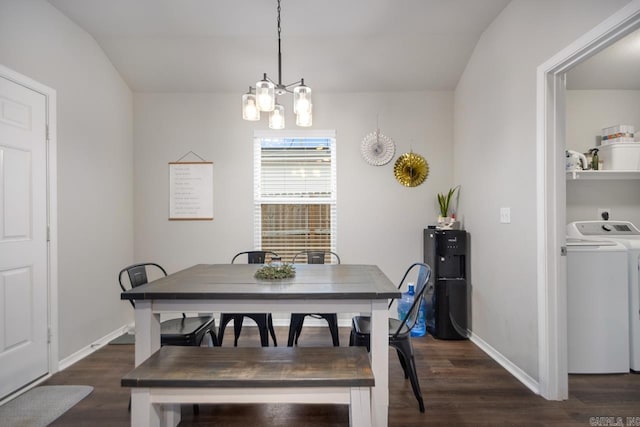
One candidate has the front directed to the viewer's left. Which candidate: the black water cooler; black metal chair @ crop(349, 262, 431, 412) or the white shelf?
the black metal chair

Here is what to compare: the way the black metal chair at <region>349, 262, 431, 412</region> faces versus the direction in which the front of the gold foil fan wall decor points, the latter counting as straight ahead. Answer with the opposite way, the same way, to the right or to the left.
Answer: to the right

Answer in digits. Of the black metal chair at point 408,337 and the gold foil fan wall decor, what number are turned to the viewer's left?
1

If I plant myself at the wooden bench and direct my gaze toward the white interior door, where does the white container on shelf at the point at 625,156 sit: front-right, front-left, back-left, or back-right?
back-right

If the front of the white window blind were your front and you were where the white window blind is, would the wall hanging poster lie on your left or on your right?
on your right

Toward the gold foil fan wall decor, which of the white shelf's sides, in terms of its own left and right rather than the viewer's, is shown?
right

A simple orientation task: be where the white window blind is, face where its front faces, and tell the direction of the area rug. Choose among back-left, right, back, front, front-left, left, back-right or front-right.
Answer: front-right

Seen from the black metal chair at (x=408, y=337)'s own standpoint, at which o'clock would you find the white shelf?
The white shelf is roughly at 5 o'clock from the black metal chair.

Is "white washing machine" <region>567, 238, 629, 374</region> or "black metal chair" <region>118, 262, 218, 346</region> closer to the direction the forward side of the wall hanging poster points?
the black metal chair

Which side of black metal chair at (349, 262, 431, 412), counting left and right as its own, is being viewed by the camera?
left

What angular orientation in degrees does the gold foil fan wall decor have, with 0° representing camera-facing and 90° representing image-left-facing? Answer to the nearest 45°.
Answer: approximately 0°

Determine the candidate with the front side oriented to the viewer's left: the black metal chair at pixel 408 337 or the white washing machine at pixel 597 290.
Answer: the black metal chair

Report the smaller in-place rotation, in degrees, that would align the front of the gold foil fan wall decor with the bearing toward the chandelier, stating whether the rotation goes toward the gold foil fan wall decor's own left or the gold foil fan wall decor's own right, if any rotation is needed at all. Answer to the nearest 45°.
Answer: approximately 45° to the gold foil fan wall decor's own right

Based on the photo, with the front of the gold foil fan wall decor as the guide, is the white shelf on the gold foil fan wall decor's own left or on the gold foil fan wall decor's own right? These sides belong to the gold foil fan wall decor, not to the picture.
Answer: on the gold foil fan wall decor's own left
